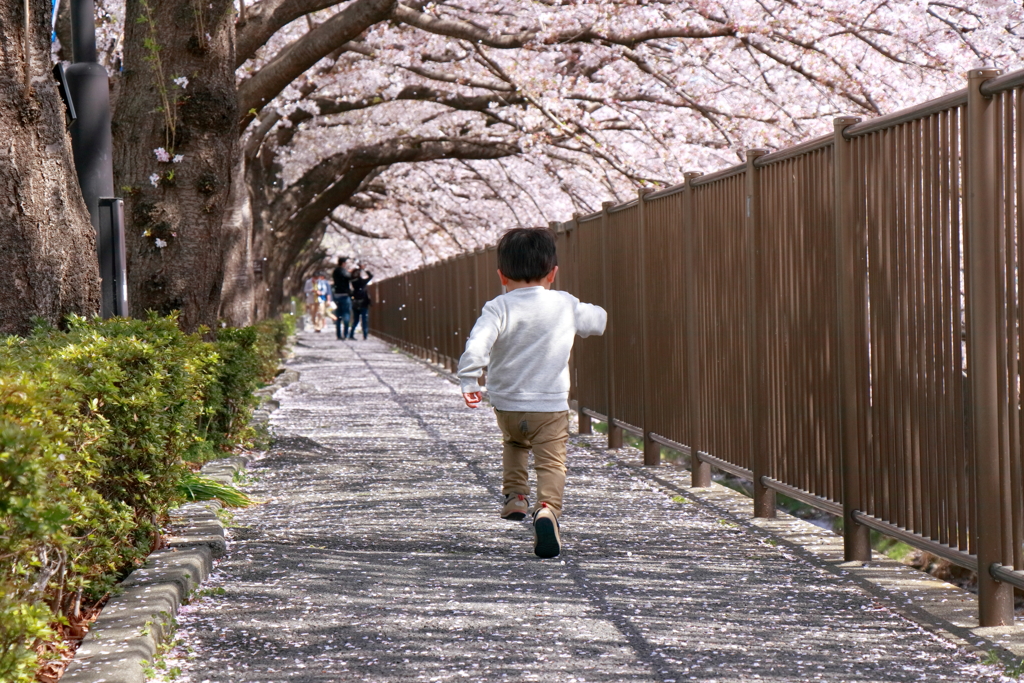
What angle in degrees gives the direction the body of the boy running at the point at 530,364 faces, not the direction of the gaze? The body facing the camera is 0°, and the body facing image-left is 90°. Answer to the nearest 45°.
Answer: approximately 180°

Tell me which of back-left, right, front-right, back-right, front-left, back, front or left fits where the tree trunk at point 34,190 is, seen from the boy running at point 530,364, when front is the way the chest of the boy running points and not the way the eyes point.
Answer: left

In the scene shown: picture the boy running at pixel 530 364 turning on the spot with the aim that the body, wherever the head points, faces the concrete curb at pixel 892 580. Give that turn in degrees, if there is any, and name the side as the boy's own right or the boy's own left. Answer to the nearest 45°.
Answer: approximately 135° to the boy's own right

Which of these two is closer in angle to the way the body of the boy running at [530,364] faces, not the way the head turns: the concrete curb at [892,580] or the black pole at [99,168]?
the black pole

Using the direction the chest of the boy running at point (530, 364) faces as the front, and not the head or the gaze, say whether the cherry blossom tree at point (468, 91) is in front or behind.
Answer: in front
